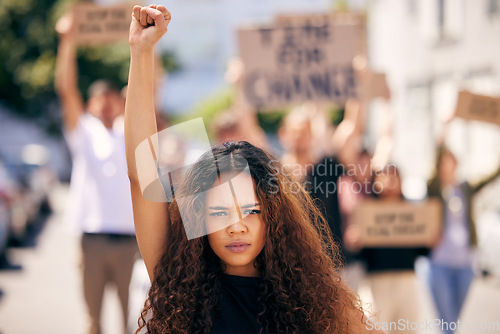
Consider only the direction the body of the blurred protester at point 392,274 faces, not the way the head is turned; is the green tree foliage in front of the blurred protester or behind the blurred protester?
behind

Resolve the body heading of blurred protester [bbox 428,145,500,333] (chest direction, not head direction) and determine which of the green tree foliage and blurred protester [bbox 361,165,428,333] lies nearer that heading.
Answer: the blurred protester

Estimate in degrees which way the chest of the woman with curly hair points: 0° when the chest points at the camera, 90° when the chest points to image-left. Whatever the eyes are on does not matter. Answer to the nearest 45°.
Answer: approximately 0°

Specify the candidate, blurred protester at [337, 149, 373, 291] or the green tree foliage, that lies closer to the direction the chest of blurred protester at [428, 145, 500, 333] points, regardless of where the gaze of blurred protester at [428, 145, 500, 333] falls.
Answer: the blurred protester

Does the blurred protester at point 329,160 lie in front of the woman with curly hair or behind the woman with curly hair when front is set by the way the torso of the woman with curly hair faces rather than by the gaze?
behind

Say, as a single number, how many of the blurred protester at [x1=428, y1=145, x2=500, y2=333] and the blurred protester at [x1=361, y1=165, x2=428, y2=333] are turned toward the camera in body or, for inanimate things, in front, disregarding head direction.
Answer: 2

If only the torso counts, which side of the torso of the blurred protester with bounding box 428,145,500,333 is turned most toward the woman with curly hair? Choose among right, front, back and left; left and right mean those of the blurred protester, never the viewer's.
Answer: front

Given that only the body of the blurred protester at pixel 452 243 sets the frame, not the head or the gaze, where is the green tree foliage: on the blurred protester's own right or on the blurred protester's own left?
on the blurred protester's own right
